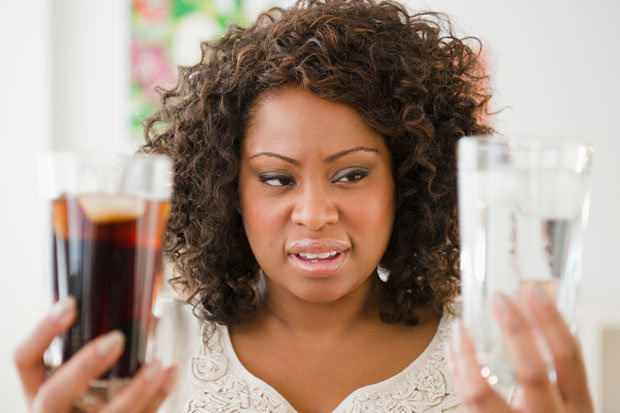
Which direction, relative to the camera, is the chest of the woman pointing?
toward the camera

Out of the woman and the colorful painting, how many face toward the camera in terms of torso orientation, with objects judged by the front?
2

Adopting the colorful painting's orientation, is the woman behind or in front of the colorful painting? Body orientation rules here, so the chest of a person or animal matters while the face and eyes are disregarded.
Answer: in front

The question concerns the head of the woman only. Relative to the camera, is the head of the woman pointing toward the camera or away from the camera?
toward the camera

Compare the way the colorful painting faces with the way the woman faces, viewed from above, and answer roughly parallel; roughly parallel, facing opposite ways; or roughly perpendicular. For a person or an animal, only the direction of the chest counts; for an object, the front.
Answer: roughly parallel

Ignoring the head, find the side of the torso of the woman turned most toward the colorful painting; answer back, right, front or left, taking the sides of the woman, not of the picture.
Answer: back
